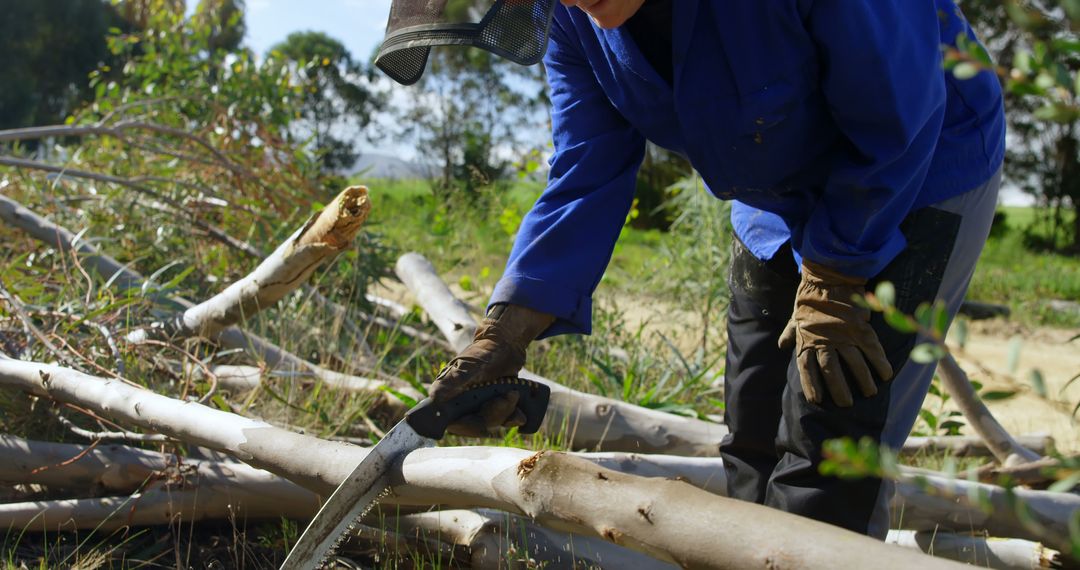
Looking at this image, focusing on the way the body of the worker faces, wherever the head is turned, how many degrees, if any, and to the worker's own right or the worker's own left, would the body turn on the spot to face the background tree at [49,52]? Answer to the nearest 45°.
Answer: approximately 90° to the worker's own right

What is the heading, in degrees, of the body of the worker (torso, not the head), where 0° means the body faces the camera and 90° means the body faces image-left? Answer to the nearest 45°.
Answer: approximately 45°

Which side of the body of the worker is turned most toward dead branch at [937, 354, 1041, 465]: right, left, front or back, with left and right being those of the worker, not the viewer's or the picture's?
back

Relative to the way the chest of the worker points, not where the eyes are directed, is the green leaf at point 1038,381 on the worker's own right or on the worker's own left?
on the worker's own left
